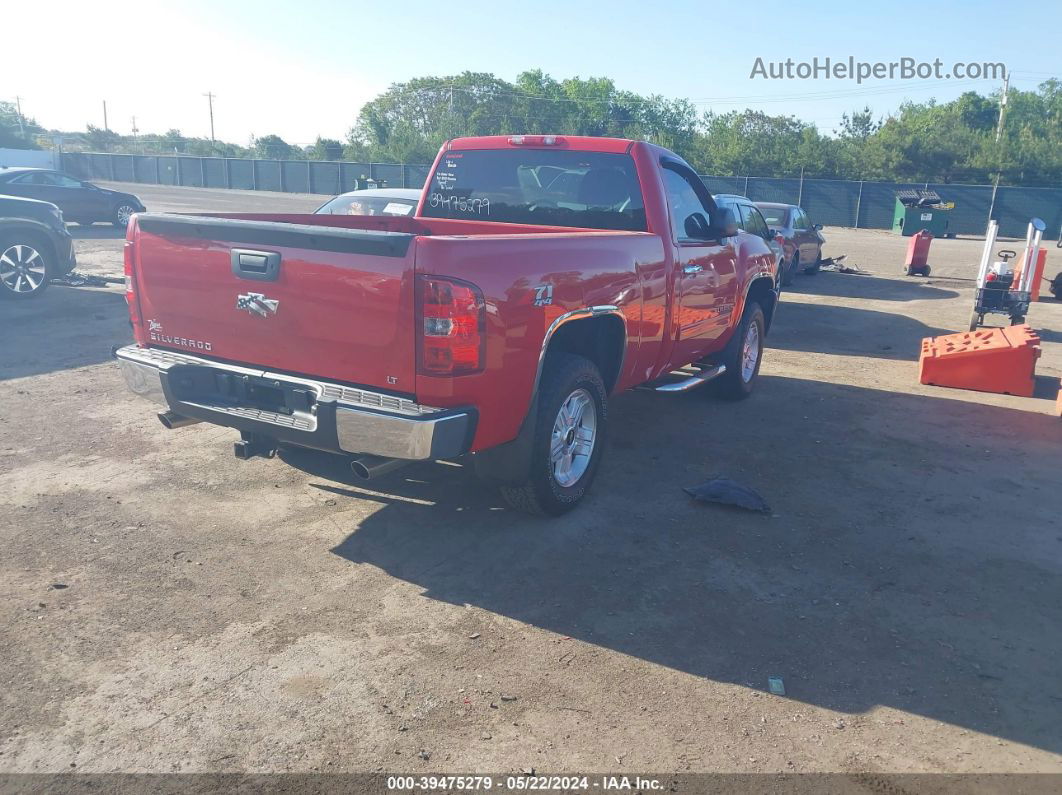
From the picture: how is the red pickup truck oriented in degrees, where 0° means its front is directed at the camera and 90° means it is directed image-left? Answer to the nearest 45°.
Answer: approximately 225°

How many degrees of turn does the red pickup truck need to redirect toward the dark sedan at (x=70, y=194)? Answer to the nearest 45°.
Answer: approximately 90° to its left

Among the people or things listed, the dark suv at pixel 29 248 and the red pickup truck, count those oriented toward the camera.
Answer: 0

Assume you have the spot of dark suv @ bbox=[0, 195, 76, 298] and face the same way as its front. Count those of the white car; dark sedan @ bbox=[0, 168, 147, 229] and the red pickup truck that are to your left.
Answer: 1

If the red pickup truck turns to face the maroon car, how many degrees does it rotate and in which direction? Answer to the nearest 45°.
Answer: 0° — it already faces it

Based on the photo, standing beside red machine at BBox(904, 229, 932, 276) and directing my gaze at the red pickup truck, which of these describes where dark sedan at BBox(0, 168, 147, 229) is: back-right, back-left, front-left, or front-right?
front-right

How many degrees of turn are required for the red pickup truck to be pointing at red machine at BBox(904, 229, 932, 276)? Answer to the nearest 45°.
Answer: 0° — it already faces it

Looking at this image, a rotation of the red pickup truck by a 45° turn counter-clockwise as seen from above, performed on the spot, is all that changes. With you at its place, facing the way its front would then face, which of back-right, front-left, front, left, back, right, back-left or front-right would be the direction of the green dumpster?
front-right

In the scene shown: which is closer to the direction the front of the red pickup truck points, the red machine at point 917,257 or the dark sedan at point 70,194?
the red machine

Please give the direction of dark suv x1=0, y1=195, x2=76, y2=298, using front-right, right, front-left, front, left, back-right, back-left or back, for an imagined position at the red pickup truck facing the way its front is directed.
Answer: left
